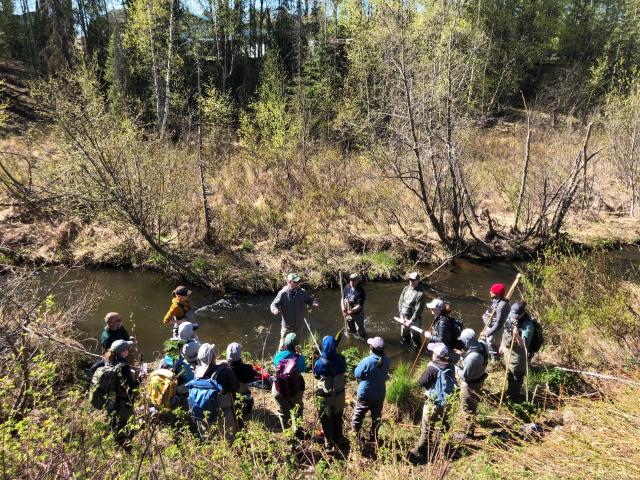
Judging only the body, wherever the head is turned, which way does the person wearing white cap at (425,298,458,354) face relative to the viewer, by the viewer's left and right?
facing to the left of the viewer

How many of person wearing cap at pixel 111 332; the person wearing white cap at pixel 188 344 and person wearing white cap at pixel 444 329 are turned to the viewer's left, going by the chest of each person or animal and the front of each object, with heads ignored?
1

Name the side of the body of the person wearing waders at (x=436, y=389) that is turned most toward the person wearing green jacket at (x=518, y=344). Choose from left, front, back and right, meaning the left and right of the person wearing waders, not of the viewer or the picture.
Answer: right

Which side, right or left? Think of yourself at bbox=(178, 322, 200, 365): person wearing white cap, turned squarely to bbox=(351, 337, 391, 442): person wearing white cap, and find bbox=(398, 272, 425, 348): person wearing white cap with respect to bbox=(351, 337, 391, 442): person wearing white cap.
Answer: left

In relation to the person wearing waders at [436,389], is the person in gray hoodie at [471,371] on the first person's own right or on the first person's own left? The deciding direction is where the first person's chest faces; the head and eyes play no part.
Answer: on the first person's own right

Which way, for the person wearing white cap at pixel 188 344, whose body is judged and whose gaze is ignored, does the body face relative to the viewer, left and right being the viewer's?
facing away from the viewer and to the right of the viewer

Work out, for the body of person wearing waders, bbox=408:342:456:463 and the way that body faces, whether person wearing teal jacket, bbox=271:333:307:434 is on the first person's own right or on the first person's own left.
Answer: on the first person's own left

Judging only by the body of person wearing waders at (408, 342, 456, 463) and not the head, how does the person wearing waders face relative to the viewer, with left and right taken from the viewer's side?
facing away from the viewer and to the left of the viewer

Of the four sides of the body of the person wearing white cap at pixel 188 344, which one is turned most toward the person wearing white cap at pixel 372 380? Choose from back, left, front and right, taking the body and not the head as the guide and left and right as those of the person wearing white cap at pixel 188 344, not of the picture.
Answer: right

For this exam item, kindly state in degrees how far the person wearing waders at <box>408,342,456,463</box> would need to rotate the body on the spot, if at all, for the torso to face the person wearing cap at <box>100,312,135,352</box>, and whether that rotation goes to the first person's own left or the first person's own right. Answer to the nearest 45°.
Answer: approximately 45° to the first person's own left

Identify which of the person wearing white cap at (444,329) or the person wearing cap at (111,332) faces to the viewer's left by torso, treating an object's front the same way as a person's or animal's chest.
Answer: the person wearing white cap at (444,329)

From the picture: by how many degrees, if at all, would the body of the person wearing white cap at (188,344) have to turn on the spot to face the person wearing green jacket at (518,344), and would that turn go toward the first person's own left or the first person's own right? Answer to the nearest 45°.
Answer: approximately 45° to the first person's own right

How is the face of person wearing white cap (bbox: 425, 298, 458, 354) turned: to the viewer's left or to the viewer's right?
to the viewer's left

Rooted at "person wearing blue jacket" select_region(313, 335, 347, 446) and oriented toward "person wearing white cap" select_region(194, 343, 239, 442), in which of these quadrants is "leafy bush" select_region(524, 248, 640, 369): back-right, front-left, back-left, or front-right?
back-right

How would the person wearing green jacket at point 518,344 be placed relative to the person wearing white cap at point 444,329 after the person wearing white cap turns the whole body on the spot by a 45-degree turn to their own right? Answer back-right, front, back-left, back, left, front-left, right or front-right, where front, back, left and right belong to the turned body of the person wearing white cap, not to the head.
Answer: back-right

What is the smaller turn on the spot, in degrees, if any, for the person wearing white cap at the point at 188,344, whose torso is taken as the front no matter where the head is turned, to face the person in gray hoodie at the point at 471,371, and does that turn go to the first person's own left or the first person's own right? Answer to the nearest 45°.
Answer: approximately 45° to the first person's own right
